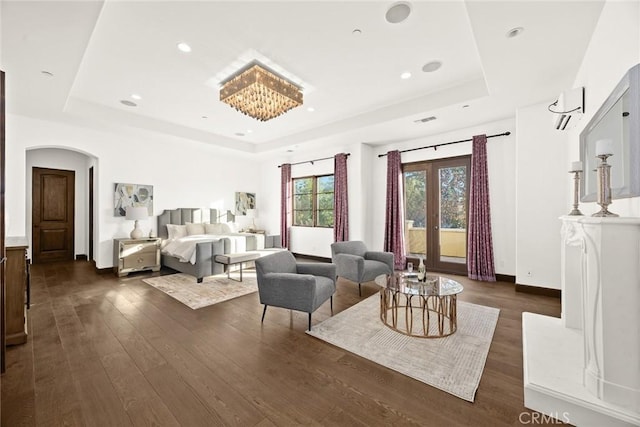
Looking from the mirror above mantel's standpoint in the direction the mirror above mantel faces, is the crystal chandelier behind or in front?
in front

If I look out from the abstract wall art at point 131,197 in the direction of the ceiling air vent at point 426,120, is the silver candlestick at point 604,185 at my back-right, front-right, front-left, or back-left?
front-right

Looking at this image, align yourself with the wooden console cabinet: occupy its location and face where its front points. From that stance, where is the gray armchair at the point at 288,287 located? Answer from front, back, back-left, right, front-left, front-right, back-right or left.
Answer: front-right

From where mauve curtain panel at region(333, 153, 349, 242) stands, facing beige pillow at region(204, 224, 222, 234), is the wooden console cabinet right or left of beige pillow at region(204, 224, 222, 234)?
left

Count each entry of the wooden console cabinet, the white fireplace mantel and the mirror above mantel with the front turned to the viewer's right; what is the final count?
1

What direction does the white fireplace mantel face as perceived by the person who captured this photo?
facing to the left of the viewer

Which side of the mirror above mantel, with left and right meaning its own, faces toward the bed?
front

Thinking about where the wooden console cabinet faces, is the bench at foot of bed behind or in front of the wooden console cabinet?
in front

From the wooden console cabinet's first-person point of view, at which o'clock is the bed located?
The bed is roughly at 11 o'clock from the wooden console cabinet.

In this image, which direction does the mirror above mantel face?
to the viewer's left

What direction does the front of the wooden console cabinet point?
to the viewer's right

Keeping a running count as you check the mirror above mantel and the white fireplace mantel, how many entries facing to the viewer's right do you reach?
0

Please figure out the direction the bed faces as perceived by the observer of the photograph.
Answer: facing the viewer and to the right of the viewer
